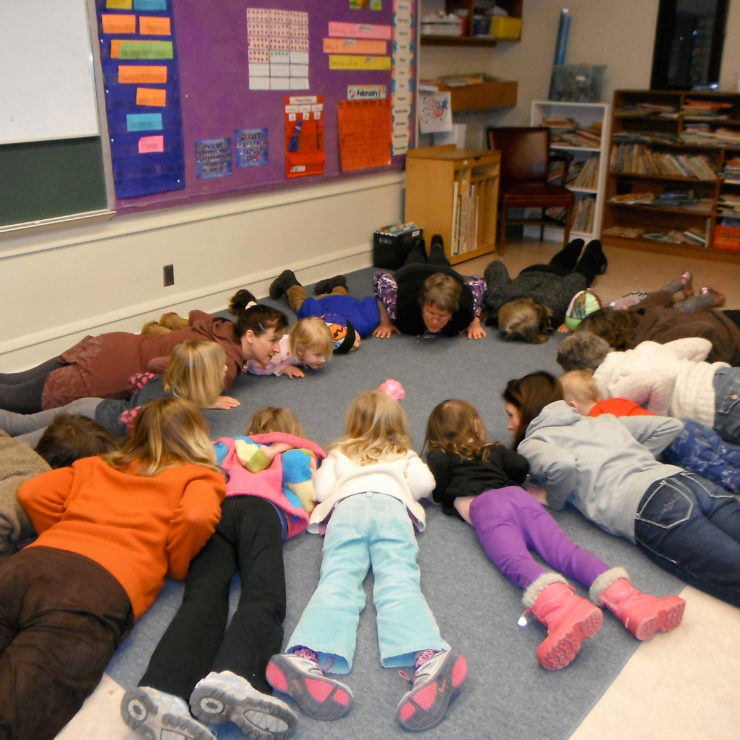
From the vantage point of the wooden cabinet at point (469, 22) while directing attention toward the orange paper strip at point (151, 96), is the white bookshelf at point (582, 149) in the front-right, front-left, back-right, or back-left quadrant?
back-left

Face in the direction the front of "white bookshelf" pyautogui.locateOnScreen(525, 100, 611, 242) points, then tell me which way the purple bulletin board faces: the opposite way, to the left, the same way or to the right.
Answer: to the left

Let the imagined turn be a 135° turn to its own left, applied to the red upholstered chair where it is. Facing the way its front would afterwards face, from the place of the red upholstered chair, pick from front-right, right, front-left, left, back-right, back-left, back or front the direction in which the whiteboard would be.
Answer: back-left

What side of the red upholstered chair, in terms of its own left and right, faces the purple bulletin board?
right

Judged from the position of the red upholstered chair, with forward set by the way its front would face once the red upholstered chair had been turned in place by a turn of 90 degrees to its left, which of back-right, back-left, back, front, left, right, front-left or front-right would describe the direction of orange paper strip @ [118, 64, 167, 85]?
back

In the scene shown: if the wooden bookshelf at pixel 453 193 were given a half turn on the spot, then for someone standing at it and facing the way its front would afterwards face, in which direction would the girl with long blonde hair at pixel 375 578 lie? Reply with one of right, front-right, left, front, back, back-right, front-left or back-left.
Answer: back-left

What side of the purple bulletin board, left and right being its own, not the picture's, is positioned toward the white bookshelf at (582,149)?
left

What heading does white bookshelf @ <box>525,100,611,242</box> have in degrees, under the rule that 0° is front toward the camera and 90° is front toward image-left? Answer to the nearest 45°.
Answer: approximately 45°
